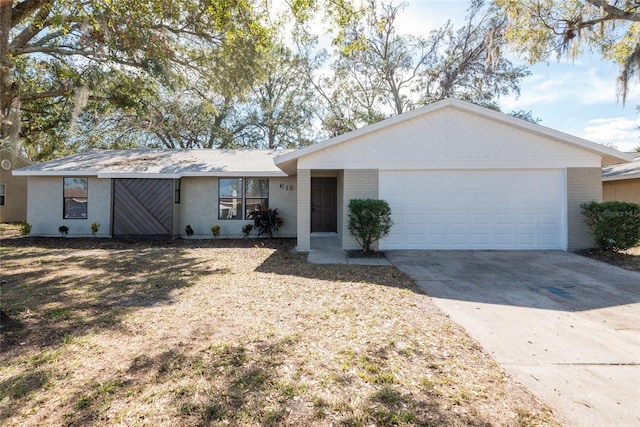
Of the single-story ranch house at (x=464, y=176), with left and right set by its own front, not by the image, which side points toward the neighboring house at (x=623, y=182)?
left

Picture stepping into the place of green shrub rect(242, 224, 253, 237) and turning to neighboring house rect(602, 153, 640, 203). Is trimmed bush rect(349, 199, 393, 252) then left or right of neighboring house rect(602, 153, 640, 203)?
right

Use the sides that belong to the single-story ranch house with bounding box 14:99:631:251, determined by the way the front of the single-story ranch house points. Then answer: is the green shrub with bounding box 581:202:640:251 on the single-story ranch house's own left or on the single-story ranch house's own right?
on the single-story ranch house's own left

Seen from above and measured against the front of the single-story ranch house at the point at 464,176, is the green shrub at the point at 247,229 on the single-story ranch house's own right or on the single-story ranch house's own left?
on the single-story ranch house's own right

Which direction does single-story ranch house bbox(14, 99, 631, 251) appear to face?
toward the camera

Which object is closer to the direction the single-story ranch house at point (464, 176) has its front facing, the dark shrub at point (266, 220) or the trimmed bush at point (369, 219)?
the trimmed bush

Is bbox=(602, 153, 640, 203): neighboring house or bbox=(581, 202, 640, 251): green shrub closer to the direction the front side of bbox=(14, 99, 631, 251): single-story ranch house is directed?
the green shrub
